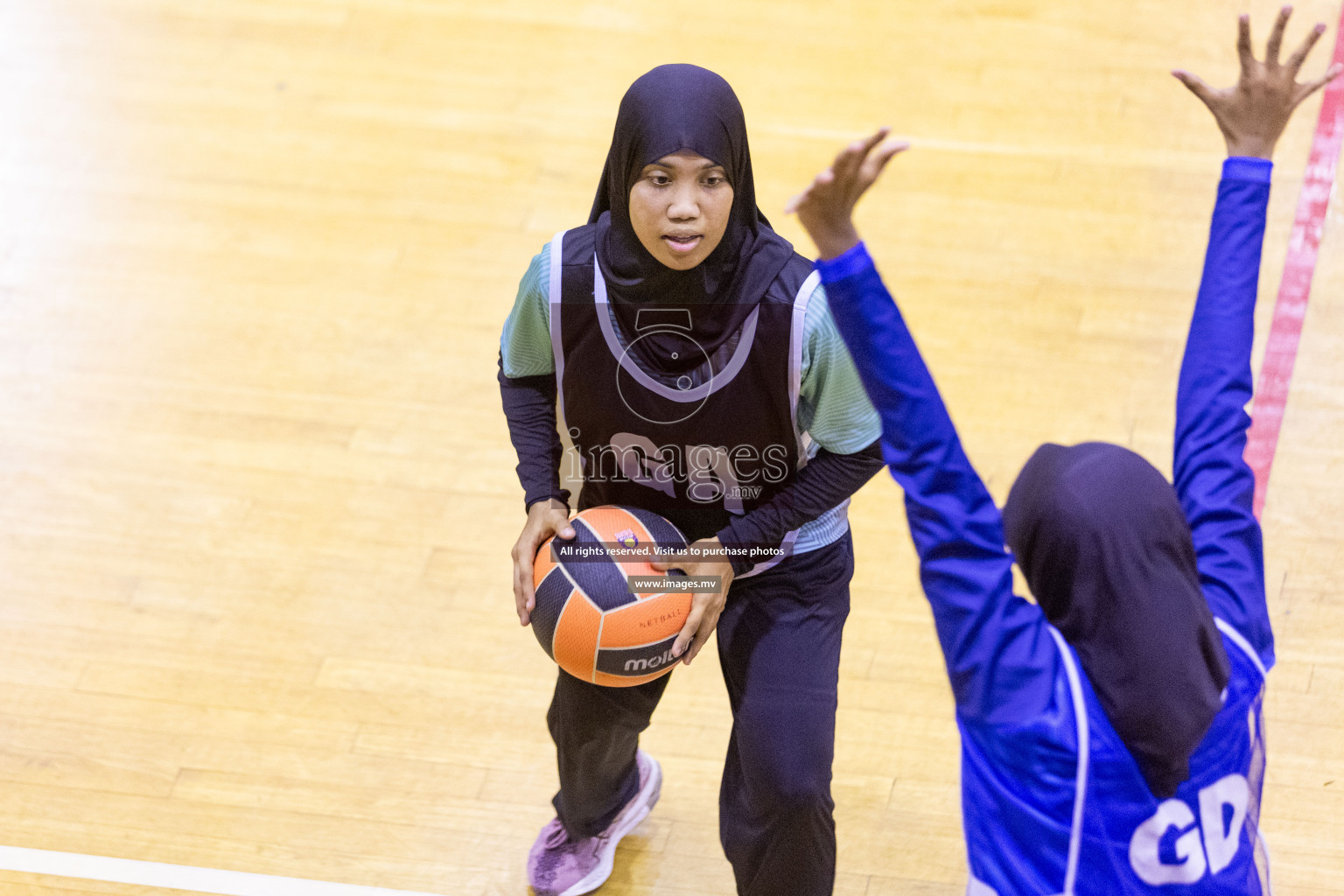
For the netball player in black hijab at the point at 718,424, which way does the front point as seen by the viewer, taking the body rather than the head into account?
toward the camera
